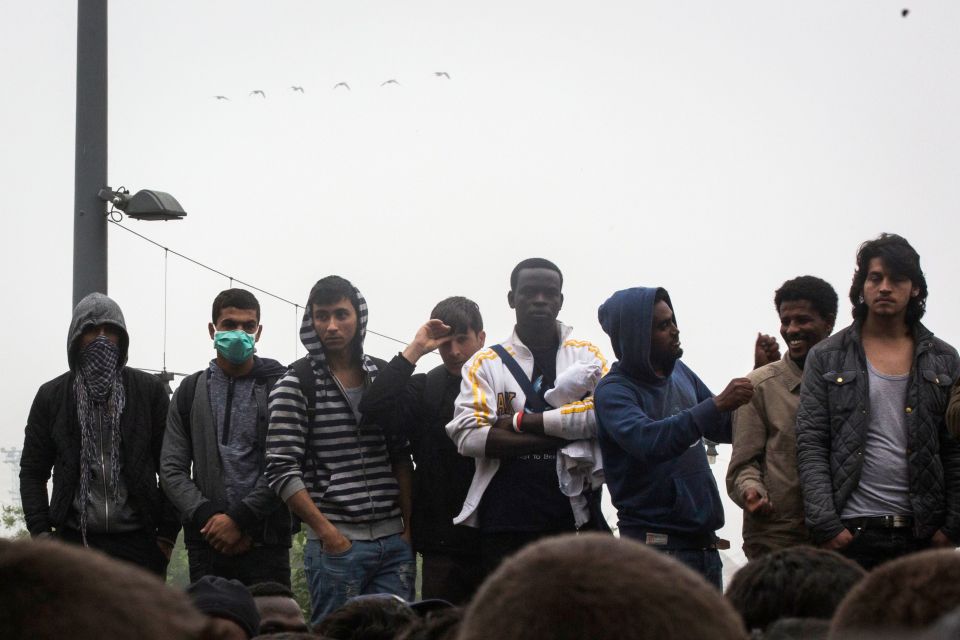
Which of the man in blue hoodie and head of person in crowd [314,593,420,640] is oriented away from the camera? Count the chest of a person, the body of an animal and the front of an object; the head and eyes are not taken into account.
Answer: the head of person in crowd

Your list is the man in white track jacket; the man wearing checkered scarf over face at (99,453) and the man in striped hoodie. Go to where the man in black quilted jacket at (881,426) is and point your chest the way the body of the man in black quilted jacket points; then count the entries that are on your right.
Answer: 3

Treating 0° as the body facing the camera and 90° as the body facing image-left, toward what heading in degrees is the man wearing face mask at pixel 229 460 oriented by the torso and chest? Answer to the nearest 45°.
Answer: approximately 0°

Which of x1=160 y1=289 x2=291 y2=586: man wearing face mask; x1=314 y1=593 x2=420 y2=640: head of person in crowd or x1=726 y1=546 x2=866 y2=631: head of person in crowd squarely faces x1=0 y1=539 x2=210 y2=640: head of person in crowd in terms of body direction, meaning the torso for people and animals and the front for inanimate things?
the man wearing face mask

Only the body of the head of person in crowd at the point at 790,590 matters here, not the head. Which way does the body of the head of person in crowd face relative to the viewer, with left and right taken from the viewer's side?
facing away from the viewer

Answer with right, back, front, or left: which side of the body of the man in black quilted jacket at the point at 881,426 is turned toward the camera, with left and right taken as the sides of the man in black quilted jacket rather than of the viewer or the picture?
front

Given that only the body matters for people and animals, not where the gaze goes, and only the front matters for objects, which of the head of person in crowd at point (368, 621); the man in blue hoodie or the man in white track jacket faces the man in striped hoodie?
the head of person in crowd

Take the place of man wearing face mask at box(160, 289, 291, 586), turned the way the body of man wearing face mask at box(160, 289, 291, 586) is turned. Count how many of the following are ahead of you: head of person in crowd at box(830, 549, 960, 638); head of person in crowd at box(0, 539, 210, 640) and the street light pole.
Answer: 2

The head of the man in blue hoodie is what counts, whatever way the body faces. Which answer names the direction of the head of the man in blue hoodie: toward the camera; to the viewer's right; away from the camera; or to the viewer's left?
to the viewer's right

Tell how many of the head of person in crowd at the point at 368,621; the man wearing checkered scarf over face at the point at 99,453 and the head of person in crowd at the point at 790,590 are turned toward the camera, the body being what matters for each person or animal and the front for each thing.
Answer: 1

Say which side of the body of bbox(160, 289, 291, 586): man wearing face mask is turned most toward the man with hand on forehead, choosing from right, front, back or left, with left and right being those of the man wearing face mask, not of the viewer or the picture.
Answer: left

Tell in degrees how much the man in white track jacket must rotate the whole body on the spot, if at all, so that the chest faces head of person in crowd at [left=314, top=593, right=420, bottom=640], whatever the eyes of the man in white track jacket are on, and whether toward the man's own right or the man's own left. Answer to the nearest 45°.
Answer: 0° — they already face them

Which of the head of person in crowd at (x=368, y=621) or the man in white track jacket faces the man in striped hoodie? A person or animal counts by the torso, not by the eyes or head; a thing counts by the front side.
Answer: the head of person in crowd

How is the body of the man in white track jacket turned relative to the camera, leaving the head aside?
toward the camera

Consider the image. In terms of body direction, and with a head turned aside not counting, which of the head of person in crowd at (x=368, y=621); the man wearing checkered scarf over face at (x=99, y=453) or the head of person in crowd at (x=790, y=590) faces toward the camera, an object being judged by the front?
the man wearing checkered scarf over face

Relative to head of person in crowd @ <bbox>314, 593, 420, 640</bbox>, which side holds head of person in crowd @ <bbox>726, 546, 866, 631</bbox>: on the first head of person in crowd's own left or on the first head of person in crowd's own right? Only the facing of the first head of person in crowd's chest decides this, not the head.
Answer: on the first head of person in crowd's own right
